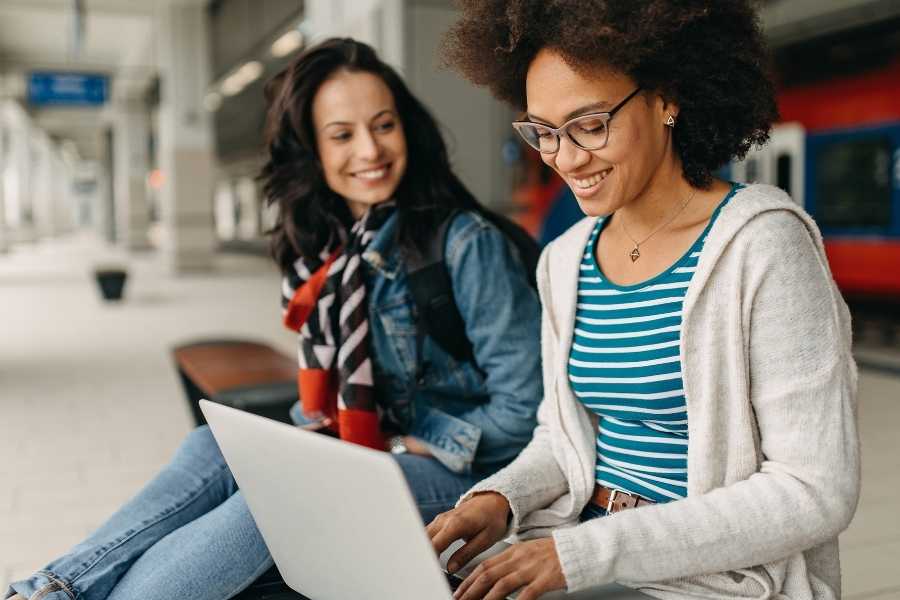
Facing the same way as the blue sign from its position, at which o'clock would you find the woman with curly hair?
The woman with curly hair is roughly at 12 o'clock from the blue sign.

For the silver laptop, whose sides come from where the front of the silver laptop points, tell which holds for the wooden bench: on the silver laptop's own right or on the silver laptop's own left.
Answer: on the silver laptop's own left

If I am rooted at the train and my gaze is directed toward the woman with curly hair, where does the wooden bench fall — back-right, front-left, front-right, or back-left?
front-right

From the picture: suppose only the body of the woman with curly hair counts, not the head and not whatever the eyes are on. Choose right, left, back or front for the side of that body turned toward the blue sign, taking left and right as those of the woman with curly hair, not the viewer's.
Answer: right

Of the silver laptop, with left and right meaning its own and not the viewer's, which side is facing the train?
front

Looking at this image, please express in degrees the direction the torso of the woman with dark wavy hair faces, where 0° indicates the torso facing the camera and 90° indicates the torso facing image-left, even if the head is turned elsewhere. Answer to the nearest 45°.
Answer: approximately 45°

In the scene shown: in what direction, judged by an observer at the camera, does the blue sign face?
facing the viewer

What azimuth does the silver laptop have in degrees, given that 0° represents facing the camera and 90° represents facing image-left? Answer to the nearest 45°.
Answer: approximately 225°

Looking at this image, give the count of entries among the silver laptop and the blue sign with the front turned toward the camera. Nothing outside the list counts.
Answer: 1

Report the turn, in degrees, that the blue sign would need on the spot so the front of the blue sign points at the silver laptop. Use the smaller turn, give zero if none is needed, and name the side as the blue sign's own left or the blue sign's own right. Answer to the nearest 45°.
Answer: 0° — it already faces it

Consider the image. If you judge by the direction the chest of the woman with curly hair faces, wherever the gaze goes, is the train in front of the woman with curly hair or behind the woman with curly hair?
behind

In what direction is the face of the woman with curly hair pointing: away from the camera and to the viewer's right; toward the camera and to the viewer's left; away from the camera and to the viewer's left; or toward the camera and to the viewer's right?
toward the camera and to the viewer's left

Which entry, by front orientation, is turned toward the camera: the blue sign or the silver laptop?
the blue sign

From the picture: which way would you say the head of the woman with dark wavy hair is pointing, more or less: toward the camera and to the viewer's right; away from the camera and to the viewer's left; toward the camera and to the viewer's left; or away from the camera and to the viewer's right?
toward the camera and to the viewer's right

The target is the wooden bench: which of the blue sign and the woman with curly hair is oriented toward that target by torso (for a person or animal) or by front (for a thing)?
the blue sign

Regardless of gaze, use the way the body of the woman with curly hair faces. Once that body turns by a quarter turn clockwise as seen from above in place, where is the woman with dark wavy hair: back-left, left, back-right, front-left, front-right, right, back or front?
front

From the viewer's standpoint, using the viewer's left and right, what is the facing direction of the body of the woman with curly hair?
facing the viewer and to the left of the viewer

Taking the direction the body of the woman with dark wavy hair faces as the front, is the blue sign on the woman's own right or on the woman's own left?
on the woman's own right
